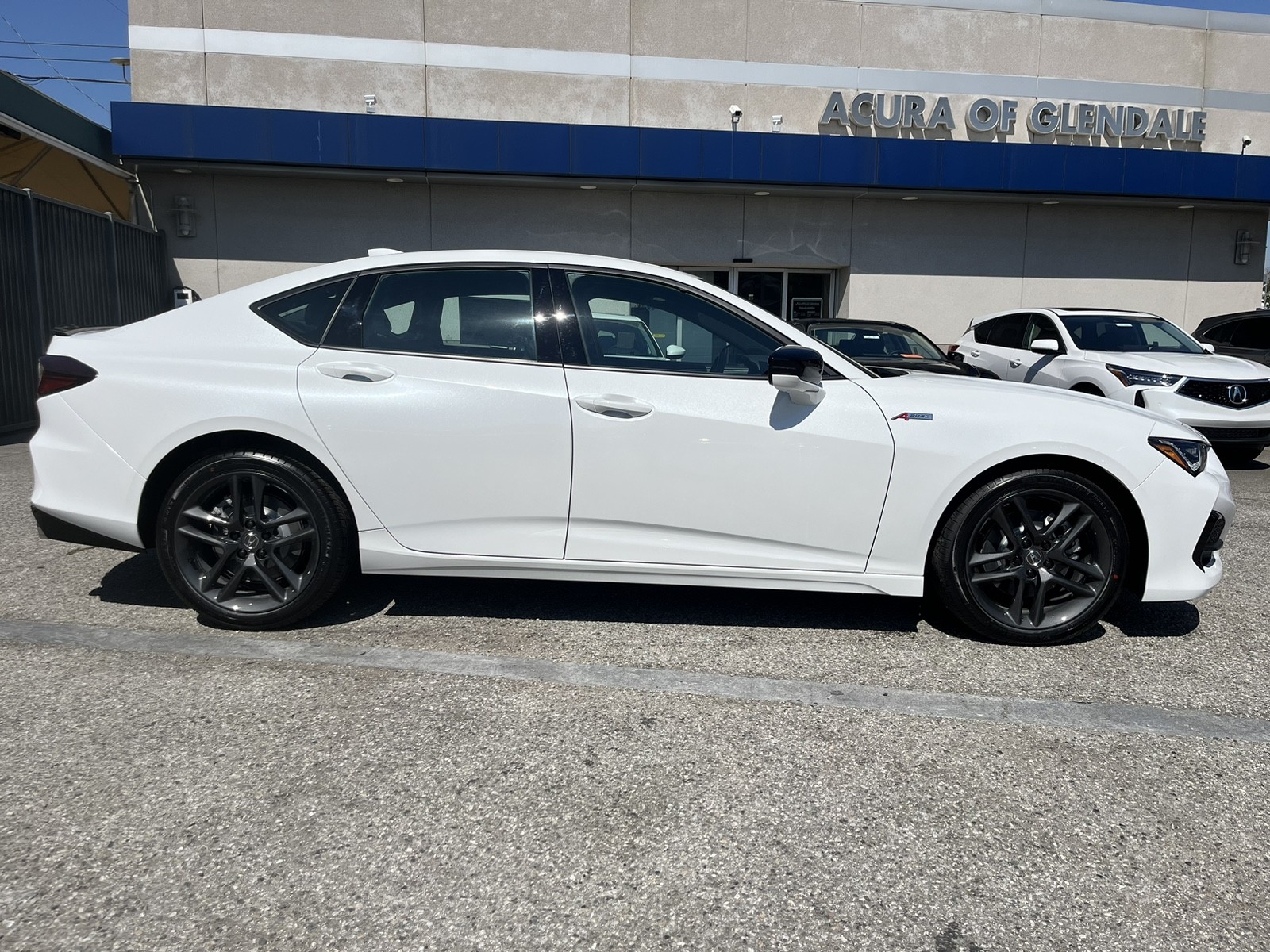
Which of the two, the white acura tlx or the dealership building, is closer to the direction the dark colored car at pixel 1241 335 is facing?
the white acura tlx

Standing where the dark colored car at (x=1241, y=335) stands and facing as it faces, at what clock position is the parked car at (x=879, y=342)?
The parked car is roughly at 3 o'clock from the dark colored car.

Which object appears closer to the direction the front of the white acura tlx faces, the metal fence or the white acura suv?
the white acura suv

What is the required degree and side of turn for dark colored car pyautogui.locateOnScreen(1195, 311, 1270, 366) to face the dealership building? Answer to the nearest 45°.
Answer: approximately 135° to its right

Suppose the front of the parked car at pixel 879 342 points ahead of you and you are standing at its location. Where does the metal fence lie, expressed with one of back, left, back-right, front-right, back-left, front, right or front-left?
back-right

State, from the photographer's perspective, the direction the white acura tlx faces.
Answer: facing to the right of the viewer

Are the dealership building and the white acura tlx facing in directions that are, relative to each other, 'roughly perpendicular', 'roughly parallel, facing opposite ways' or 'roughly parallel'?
roughly perpendicular

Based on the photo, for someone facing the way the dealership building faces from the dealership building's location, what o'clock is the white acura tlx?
The white acura tlx is roughly at 12 o'clock from the dealership building.

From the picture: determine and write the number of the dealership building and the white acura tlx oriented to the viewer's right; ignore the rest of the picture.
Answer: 1
